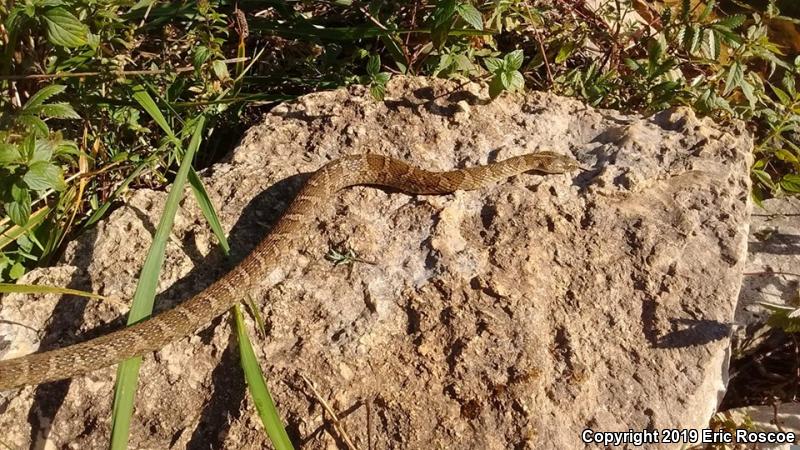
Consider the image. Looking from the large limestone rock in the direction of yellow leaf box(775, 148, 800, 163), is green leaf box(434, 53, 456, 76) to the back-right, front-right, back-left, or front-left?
front-left

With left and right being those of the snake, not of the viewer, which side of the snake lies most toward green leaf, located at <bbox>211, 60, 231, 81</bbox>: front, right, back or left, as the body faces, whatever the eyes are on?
left

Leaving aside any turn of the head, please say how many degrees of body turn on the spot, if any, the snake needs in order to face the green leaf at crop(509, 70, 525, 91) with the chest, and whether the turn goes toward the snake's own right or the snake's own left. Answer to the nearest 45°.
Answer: approximately 45° to the snake's own left

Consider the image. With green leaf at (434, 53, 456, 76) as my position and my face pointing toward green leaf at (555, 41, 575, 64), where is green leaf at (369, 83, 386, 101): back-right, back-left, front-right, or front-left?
back-right

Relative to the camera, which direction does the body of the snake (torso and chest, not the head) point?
to the viewer's right

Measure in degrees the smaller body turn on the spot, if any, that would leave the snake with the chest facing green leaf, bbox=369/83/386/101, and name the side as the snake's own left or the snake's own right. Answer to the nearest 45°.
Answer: approximately 45° to the snake's own left

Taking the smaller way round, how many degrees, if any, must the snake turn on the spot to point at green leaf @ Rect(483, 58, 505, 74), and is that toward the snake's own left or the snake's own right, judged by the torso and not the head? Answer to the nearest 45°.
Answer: approximately 45° to the snake's own left

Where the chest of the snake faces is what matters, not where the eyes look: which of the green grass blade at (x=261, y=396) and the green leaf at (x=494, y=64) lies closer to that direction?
the green leaf

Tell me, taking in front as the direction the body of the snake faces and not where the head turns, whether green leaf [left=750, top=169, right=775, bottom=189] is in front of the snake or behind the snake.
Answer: in front

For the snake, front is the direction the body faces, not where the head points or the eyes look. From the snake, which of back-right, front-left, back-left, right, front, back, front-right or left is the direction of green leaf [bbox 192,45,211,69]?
left

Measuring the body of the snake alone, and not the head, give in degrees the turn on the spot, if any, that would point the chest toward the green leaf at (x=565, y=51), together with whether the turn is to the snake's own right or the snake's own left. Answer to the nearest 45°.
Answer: approximately 45° to the snake's own left

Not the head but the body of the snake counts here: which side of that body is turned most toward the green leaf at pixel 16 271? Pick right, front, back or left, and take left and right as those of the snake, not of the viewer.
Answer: back
